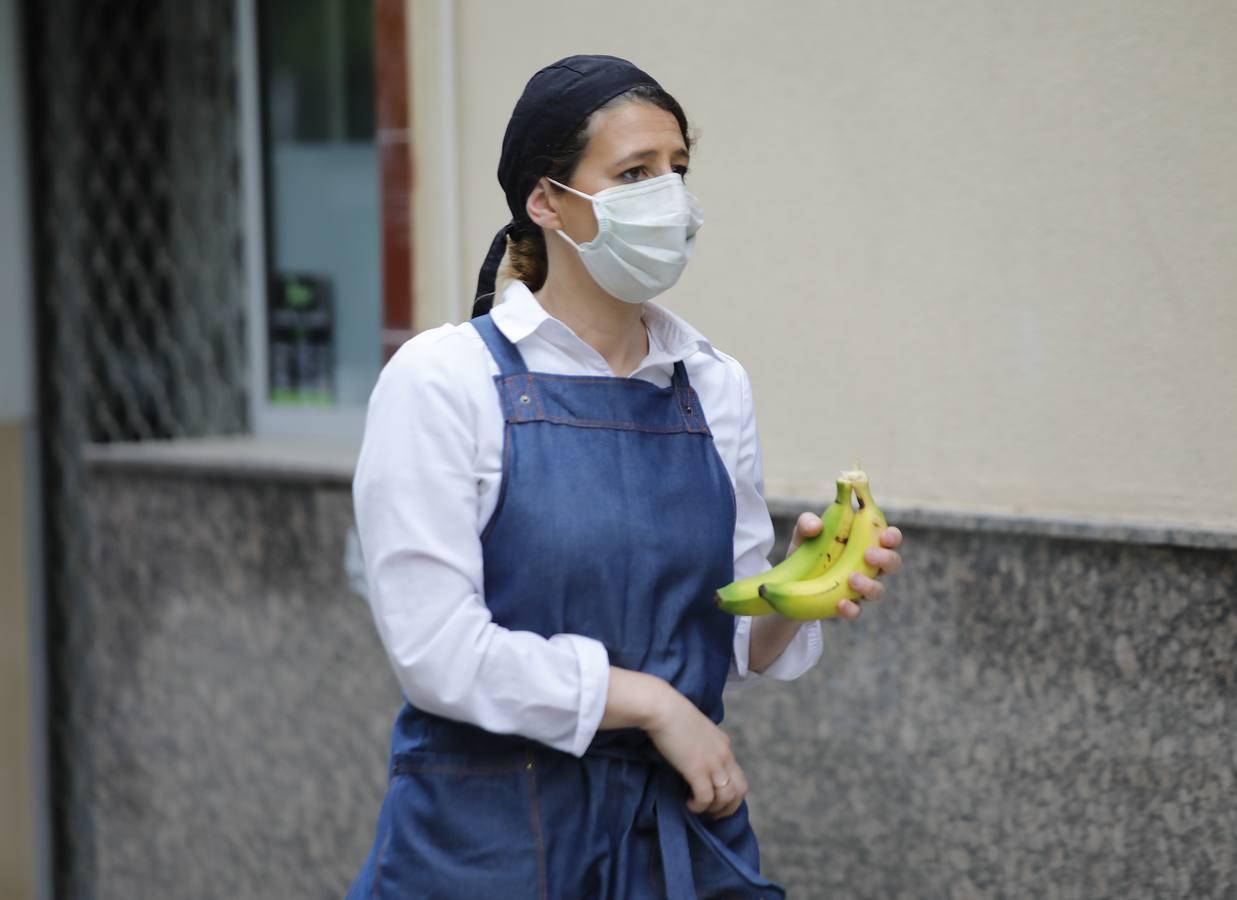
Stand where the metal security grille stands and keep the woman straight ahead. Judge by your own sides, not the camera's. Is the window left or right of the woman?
left

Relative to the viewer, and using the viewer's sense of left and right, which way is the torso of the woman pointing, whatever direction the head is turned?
facing the viewer and to the right of the viewer

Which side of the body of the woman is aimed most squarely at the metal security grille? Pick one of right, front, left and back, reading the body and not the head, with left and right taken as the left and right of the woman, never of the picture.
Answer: back

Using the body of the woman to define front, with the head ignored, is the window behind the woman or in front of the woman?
behind
